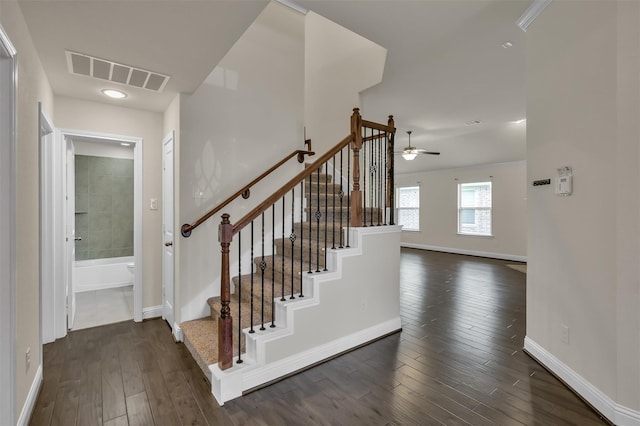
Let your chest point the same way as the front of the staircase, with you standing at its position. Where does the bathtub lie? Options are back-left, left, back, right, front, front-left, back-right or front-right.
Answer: right

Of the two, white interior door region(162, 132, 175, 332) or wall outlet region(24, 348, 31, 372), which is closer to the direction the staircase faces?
the wall outlet

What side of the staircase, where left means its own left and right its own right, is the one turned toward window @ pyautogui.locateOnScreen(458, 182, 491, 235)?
back

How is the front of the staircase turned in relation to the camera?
facing the viewer and to the left of the viewer

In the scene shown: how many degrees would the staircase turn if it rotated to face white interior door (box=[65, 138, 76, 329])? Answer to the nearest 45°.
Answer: approximately 45° to its right

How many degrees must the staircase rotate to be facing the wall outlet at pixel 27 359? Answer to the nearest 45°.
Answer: approximately 45° to its right
